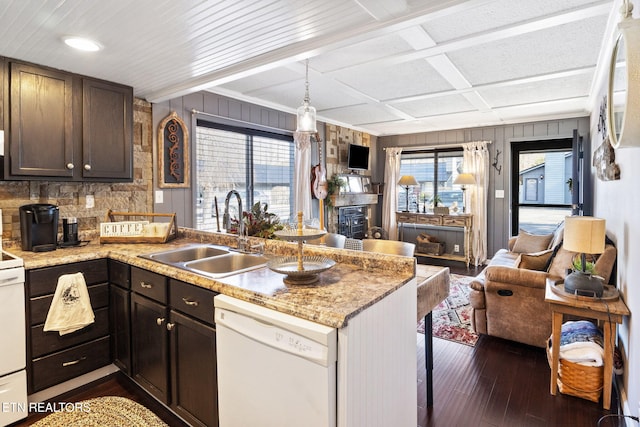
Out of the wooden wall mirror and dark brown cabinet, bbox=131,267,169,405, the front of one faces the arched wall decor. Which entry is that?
the wooden wall mirror

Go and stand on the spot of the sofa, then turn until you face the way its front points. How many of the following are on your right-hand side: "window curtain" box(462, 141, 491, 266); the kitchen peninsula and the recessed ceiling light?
1

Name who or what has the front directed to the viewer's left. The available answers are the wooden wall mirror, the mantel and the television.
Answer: the wooden wall mirror

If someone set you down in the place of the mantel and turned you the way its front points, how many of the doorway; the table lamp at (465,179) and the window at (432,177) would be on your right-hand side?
0

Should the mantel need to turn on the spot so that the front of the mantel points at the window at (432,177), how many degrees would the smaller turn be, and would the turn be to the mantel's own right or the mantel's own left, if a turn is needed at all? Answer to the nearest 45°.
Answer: approximately 90° to the mantel's own left

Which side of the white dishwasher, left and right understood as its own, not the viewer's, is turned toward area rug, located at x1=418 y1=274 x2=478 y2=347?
back

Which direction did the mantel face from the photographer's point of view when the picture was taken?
facing the viewer and to the right of the viewer

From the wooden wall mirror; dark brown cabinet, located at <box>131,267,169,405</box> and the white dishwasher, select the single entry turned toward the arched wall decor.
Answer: the wooden wall mirror

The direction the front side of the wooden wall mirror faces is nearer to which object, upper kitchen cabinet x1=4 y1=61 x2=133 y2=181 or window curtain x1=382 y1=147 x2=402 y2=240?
the upper kitchen cabinet

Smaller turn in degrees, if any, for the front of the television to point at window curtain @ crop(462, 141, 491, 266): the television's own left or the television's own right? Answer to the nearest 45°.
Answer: approximately 45° to the television's own left

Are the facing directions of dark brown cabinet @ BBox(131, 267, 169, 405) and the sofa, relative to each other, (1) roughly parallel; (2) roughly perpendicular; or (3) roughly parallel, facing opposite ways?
roughly perpendicular

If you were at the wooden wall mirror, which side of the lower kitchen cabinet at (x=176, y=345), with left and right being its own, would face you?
left

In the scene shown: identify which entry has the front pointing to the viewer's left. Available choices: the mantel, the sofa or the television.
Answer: the sofa

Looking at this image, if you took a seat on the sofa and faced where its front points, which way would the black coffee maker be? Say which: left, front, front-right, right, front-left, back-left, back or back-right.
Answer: front-left

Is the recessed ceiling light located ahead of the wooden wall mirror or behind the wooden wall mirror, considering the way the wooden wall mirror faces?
ahead

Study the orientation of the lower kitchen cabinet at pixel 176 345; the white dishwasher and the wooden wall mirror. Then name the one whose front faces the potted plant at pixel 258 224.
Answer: the wooden wall mirror

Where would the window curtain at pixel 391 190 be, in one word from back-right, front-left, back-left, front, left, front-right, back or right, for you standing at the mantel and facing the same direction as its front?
left

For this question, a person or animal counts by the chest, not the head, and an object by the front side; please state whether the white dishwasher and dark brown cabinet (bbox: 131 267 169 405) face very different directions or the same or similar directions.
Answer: same or similar directions

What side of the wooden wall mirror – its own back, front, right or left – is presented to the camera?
left

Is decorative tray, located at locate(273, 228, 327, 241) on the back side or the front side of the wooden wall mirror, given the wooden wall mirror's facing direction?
on the front side

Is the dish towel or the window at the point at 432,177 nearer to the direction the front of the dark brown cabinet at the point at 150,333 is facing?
the dish towel
